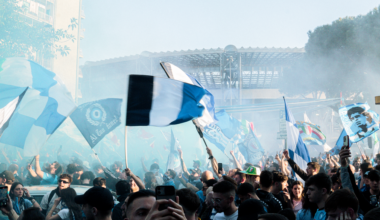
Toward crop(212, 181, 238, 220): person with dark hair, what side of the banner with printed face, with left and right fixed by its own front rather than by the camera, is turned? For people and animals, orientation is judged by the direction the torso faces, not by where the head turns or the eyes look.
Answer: front

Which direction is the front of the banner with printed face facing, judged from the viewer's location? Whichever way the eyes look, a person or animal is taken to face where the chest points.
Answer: facing the viewer

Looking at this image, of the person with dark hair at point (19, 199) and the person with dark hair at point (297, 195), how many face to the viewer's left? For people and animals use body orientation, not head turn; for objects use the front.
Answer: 0

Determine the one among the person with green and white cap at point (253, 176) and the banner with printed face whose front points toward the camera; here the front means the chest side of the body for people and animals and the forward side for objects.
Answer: the banner with printed face

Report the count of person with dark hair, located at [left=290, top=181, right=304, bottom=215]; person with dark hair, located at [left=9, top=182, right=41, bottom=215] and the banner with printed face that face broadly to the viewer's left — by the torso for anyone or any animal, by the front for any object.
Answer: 0

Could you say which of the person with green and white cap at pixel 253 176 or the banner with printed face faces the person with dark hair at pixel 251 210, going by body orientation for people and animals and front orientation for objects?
the banner with printed face

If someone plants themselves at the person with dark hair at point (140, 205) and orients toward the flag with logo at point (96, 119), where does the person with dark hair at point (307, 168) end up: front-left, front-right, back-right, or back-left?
front-right

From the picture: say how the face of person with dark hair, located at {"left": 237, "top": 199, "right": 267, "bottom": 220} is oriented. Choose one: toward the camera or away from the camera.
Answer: away from the camera
